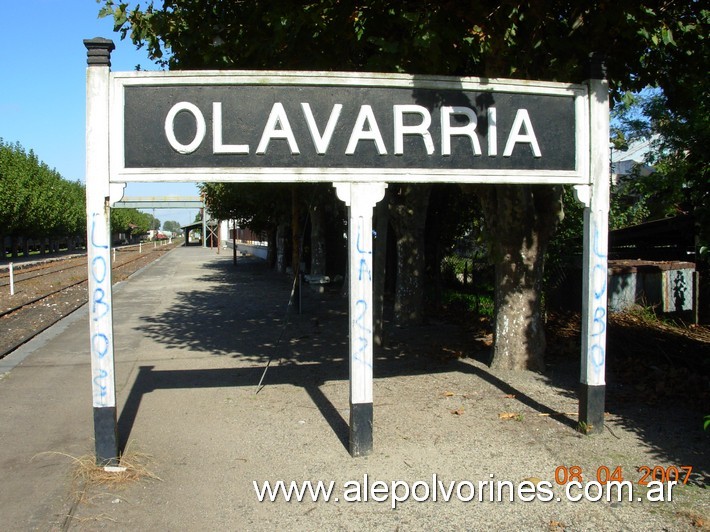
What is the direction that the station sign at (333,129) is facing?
toward the camera
